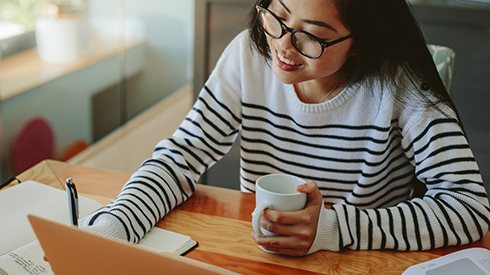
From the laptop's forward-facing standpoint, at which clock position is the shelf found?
The shelf is roughly at 10 o'clock from the laptop.

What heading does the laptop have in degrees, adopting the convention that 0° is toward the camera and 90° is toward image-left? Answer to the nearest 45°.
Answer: approximately 225°

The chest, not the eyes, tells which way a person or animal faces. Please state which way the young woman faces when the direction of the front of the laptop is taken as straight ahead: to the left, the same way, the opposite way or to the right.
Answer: the opposite way

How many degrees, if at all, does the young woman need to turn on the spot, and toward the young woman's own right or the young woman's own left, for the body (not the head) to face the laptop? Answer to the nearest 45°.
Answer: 0° — they already face it

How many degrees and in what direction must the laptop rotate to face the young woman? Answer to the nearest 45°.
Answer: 0° — it already faces them

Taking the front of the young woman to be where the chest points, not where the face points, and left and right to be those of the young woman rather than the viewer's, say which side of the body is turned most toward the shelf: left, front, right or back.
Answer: right
